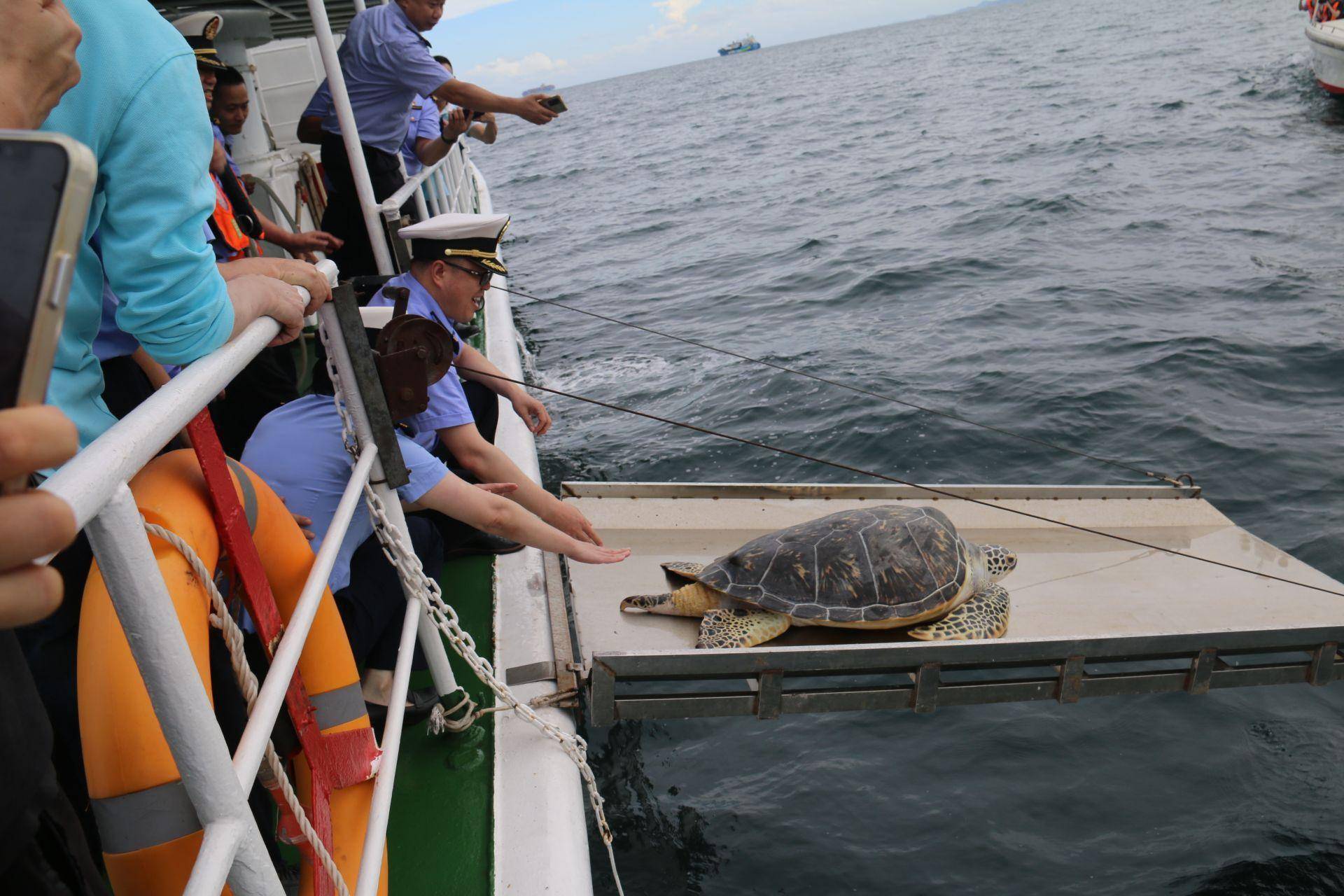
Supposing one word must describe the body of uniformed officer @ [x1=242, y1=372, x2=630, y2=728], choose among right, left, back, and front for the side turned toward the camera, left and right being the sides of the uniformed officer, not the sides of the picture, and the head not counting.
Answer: right

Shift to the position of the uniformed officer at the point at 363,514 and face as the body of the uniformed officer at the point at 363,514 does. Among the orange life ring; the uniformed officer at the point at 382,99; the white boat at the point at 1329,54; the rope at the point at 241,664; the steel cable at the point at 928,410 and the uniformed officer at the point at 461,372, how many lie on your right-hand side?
2

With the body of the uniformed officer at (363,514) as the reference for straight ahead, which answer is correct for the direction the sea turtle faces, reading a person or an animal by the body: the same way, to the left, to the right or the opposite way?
the same way

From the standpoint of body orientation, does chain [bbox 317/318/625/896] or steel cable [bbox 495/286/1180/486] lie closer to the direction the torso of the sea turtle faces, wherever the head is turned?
the steel cable

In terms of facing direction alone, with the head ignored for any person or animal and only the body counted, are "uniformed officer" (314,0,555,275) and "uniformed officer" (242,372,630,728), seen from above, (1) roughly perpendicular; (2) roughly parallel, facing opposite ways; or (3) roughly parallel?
roughly parallel

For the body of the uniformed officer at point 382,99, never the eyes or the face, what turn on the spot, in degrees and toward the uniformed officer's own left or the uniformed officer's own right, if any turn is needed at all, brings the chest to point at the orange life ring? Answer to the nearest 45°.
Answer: approximately 90° to the uniformed officer's own right

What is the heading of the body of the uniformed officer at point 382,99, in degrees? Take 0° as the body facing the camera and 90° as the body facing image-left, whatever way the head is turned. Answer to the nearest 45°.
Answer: approximately 270°

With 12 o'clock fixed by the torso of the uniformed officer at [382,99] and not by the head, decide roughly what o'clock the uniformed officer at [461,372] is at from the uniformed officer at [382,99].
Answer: the uniformed officer at [461,372] is roughly at 3 o'clock from the uniformed officer at [382,99].

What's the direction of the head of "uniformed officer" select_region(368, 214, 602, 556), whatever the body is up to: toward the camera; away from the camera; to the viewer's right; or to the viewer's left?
to the viewer's right

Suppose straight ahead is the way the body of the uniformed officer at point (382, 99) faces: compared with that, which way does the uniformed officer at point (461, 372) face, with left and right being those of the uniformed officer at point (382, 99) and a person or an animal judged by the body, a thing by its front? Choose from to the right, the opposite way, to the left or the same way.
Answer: the same way

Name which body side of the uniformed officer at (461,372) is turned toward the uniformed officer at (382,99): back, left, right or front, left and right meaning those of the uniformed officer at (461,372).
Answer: left

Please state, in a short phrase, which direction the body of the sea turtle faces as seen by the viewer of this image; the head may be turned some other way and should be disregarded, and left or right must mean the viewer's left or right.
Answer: facing to the right of the viewer

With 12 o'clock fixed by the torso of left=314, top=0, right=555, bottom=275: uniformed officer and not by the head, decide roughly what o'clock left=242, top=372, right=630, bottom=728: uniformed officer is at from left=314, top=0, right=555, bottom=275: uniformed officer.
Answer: left=242, top=372, right=630, bottom=728: uniformed officer is roughly at 3 o'clock from left=314, top=0, right=555, bottom=275: uniformed officer.

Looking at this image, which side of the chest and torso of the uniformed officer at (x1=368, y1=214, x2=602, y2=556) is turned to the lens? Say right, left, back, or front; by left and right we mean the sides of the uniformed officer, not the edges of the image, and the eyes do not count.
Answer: right

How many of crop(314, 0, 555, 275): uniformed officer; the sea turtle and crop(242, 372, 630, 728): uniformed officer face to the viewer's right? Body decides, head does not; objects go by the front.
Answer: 3

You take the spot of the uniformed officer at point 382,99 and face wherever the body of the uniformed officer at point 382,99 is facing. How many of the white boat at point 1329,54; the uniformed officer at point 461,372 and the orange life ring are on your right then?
2
